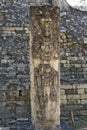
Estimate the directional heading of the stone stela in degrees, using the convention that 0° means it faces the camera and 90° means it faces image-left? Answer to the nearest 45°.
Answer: approximately 0°
